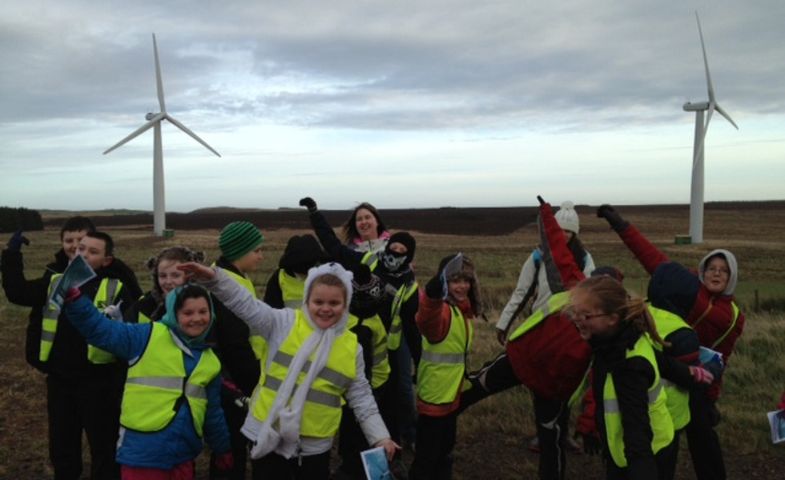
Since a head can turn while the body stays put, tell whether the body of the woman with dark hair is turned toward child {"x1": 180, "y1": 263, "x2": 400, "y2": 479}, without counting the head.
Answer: yes

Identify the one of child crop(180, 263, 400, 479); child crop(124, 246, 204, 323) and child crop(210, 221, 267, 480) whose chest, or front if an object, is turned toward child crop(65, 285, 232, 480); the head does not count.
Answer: child crop(124, 246, 204, 323)

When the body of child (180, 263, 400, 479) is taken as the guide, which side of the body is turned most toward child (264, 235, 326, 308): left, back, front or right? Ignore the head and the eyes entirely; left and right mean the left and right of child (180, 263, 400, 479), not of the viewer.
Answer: back

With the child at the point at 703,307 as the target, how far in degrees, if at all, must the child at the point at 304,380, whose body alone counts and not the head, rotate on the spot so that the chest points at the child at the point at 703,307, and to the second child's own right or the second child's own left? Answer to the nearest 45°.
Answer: approximately 90° to the second child's own left

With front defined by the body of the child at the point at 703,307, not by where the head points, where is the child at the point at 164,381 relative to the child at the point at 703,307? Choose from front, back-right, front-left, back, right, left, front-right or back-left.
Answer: front-right

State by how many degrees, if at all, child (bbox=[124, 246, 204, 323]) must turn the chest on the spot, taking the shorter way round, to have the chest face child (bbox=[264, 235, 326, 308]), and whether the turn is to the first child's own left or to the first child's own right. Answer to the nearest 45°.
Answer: approximately 90° to the first child's own left
